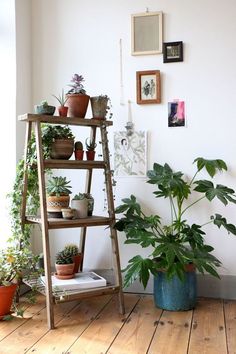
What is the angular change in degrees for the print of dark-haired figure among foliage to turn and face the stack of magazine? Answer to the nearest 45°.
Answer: approximately 45° to its right

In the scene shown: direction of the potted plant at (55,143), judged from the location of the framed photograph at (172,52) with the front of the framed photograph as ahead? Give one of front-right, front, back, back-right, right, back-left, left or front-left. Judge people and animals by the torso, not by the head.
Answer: front-right

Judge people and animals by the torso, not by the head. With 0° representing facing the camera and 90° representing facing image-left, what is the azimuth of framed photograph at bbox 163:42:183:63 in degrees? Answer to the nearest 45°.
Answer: approximately 0°

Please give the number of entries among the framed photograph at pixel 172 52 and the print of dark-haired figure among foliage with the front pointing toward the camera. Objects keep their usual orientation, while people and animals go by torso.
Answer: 2

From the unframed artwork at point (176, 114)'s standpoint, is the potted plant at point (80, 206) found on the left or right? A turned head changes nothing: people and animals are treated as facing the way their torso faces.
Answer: on its right

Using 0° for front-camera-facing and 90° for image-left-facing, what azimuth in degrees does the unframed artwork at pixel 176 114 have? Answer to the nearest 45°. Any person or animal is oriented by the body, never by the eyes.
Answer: approximately 0°
